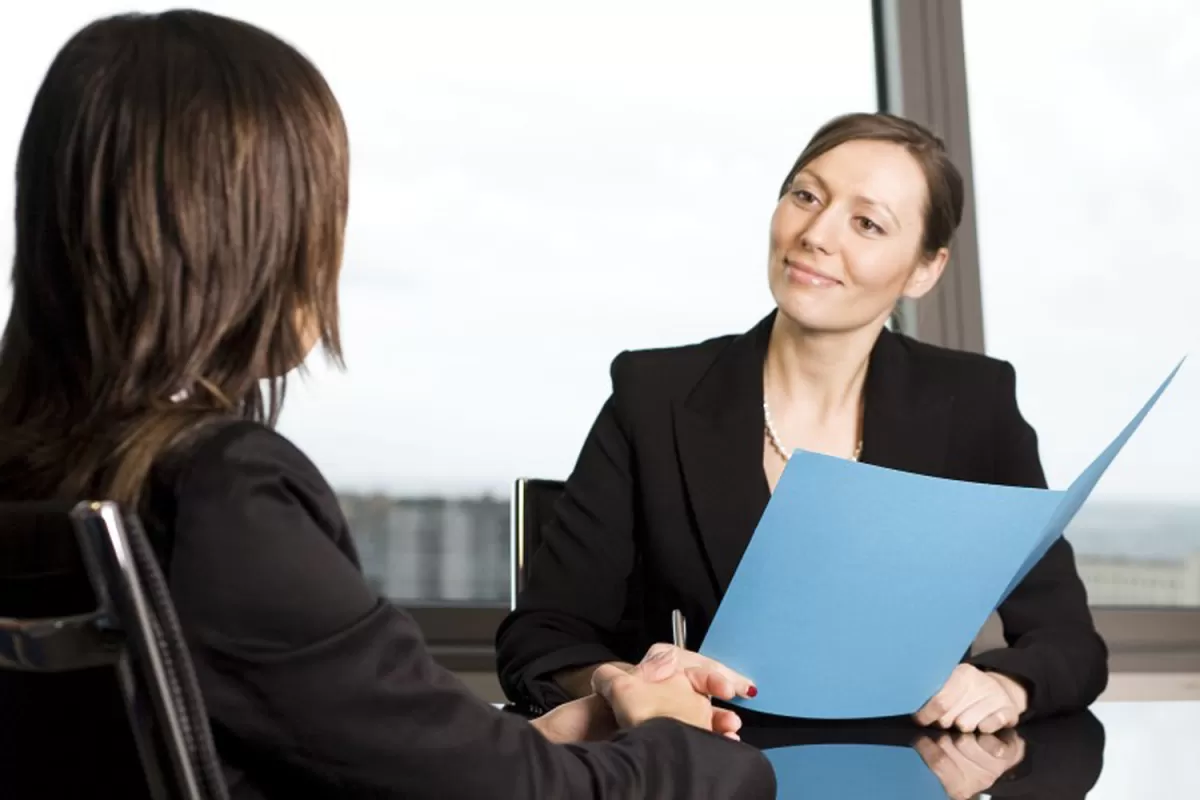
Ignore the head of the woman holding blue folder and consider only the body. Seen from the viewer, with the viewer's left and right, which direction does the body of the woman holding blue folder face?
facing the viewer

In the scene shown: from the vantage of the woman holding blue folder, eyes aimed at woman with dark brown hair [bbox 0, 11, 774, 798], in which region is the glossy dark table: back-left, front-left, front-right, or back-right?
front-left

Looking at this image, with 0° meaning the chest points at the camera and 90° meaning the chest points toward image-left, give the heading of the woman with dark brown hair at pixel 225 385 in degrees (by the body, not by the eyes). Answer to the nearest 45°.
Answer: approximately 225°

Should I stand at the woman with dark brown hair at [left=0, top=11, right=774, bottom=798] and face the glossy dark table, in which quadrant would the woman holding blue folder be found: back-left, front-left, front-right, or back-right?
front-left

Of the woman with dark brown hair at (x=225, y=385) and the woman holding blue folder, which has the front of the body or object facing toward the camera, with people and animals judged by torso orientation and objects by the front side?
the woman holding blue folder

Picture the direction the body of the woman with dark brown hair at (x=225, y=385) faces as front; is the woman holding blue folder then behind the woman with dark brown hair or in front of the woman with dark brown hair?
in front

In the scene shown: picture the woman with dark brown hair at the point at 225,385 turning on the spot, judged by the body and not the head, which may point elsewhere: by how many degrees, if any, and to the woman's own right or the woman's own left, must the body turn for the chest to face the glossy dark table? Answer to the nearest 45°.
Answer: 0° — they already face it

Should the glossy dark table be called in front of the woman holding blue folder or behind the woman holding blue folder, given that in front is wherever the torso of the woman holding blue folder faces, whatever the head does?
in front

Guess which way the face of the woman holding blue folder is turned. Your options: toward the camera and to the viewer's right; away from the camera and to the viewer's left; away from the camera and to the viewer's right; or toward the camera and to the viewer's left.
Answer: toward the camera and to the viewer's left

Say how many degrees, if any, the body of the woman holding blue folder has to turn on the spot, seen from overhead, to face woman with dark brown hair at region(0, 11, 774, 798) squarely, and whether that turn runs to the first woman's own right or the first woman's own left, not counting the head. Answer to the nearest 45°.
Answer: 0° — they already face them

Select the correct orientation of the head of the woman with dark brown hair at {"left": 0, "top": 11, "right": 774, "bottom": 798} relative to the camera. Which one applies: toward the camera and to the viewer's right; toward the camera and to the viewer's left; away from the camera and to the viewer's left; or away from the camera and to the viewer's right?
away from the camera and to the viewer's right
